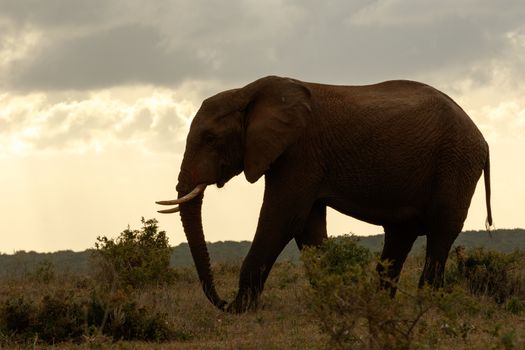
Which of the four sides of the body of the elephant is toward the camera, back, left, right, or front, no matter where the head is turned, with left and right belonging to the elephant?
left

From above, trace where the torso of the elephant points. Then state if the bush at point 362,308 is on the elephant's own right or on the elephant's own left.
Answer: on the elephant's own left

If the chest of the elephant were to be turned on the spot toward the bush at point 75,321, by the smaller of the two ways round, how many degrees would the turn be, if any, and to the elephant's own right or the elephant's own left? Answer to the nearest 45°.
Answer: approximately 45° to the elephant's own left

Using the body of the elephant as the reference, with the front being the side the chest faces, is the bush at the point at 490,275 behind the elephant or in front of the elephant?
behind

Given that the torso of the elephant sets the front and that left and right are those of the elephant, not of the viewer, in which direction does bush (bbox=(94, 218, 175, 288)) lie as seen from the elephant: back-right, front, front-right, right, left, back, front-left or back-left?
front-right

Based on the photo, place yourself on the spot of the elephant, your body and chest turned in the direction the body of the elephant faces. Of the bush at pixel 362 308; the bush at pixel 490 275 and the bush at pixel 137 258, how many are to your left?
1
